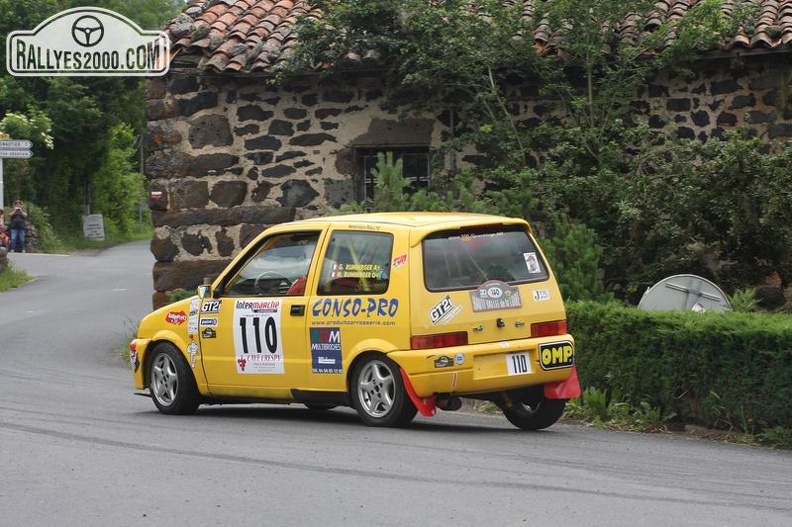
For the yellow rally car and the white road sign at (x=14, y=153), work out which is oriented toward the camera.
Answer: the white road sign

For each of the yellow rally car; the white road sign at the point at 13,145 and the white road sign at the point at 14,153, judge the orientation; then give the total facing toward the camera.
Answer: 2

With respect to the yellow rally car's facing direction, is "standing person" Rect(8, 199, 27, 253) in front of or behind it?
in front

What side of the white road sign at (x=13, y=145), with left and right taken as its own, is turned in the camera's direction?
front

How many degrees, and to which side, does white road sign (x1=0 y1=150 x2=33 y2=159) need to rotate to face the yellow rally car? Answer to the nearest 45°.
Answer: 0° — it already faces it

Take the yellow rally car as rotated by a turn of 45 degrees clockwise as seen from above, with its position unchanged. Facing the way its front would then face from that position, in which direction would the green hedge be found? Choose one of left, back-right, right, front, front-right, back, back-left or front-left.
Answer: right

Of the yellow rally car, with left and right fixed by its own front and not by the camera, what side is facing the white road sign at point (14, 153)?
front

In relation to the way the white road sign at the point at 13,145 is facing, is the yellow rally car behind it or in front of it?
in front

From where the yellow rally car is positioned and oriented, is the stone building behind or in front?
in front

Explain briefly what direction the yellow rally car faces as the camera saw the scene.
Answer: facing away from the viewer and to the left of the viewer

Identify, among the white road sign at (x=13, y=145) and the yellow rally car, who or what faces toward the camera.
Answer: the white road sign
